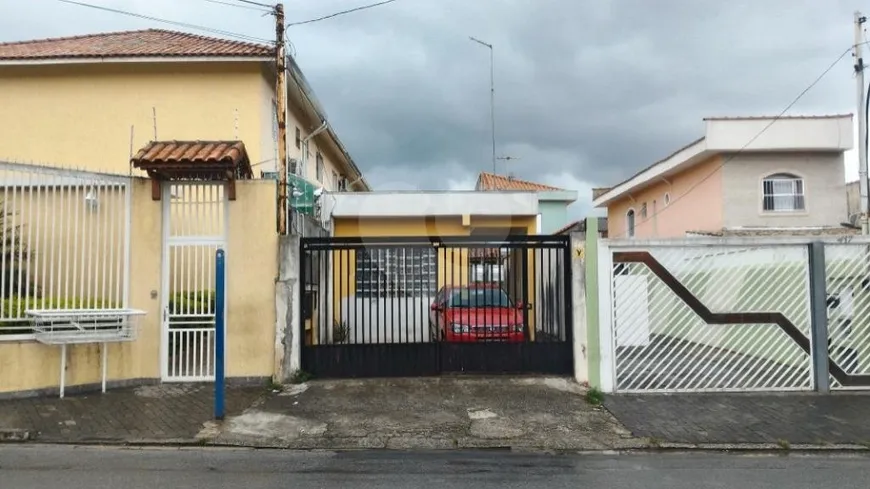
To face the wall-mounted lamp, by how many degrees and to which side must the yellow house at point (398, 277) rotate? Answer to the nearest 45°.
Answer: approximately 90° to its right

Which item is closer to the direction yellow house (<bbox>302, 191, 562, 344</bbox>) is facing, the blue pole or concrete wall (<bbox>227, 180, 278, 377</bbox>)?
the blue pole

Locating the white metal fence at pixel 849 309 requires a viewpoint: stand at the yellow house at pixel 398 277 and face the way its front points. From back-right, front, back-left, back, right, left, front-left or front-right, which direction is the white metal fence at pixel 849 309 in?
left

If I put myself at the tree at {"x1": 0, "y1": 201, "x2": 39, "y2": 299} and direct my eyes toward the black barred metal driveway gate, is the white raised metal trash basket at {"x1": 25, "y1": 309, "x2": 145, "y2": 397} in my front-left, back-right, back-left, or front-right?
front-right

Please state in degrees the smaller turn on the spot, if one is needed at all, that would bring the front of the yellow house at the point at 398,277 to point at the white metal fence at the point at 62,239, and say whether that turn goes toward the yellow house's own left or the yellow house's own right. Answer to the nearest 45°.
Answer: approximately 90° to the yellow house's own right

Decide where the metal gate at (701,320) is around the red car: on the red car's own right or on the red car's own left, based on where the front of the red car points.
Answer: on the red car's own left

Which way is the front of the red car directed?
toward the camera

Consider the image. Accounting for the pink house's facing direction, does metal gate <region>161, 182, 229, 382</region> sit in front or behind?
in front

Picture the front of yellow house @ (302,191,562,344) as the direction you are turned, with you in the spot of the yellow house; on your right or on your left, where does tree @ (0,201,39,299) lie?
on your right
